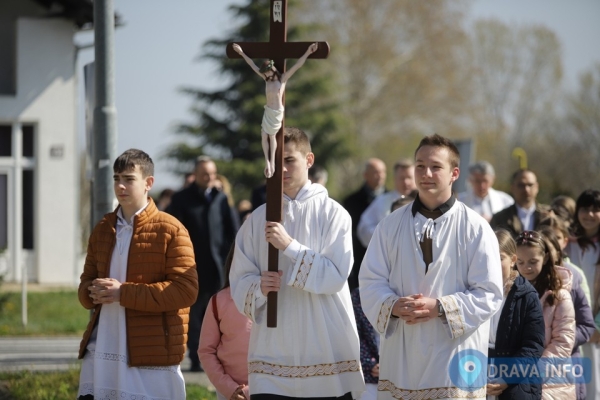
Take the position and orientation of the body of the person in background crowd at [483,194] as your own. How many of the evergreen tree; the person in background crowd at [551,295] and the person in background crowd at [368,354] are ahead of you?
2

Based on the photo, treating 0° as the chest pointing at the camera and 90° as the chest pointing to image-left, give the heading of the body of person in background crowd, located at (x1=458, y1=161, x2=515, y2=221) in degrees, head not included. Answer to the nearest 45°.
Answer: approximately 0°

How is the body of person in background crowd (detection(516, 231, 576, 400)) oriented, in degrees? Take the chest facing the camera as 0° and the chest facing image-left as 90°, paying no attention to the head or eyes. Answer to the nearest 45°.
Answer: approximately 45°

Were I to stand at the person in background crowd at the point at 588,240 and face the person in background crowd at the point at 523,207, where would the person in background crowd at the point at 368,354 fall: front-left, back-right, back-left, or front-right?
back-left

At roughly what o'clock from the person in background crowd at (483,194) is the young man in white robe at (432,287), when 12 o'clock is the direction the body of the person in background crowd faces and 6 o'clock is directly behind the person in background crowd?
The young man in white robe is roughly at 12 o'clock from the person in background crowd.

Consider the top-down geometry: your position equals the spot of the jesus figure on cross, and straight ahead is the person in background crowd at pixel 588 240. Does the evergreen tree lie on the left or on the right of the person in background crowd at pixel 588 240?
left

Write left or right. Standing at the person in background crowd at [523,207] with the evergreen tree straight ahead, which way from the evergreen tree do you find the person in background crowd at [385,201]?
left

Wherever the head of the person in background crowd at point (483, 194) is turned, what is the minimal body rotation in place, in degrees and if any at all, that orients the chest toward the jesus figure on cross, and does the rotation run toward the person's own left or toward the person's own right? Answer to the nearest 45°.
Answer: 0° — they already face it

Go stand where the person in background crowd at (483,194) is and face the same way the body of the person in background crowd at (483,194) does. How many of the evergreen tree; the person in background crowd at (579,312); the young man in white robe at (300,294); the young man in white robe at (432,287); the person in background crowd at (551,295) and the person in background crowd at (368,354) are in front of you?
5

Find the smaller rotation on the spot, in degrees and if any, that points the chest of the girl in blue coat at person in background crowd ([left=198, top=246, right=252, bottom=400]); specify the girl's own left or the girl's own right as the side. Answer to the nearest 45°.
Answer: approximately 45° to the girl's own right

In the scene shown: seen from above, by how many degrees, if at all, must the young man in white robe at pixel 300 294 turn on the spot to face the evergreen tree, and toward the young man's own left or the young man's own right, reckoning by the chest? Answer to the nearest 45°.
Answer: approximately 135° to the young man's own right

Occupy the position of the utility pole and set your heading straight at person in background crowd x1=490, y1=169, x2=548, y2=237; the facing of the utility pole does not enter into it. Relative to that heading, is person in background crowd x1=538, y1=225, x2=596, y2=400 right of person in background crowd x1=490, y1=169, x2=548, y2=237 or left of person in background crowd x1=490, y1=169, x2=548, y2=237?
right
